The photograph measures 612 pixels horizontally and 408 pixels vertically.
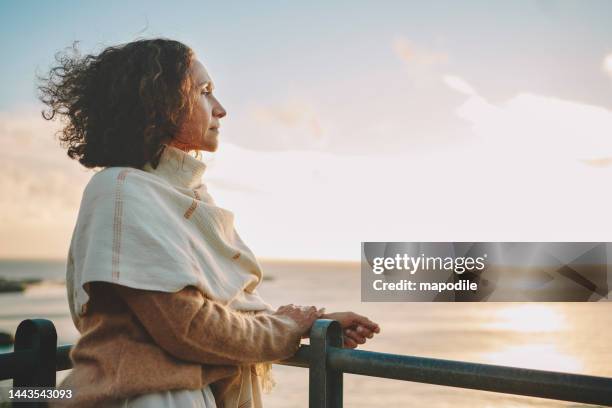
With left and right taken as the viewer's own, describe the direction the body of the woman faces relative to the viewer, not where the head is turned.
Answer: facing to the right of the viewer

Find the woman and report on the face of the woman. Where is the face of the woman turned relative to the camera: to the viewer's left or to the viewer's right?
to the viewer's right
